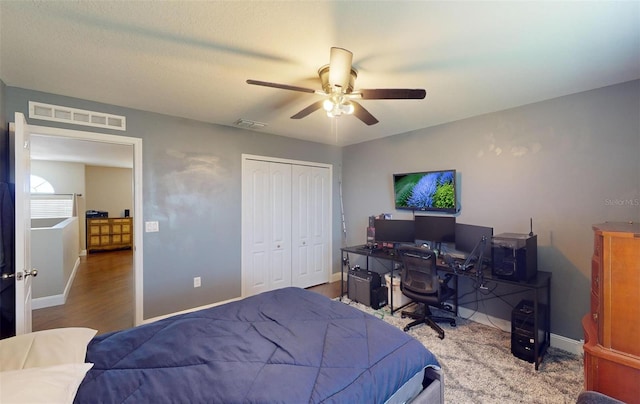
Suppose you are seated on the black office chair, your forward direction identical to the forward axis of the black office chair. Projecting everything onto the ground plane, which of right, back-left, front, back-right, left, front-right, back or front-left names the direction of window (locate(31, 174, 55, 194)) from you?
back-left

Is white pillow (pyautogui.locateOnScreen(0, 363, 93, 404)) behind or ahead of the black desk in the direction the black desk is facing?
ahead

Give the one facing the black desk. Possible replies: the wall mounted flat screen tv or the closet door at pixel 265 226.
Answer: the closet door

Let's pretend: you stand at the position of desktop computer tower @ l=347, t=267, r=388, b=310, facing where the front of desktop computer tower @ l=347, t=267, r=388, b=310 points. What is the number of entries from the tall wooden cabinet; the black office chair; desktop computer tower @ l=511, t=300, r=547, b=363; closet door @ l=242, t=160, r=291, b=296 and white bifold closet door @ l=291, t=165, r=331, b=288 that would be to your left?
3

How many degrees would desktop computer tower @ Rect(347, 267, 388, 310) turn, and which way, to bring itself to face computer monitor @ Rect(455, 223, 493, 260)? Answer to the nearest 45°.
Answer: approximately 135° to its left

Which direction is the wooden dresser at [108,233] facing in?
toward the camera

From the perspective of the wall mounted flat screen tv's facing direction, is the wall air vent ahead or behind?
ahead

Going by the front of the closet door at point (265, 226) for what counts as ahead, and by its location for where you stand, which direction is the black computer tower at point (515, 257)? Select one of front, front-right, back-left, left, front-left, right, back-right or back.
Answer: front

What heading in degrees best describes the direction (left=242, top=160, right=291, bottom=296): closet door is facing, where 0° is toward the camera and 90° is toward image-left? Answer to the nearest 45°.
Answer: approximately 315°

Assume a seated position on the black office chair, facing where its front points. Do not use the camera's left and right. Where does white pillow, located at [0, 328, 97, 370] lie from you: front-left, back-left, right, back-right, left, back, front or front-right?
back

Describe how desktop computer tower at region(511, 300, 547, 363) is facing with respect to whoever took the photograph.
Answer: facing the viewer and to the left of the viewer

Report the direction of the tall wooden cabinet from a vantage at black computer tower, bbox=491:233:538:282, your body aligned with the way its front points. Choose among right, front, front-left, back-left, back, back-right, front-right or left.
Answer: left

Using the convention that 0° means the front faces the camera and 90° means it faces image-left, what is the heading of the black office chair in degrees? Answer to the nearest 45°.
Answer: approximately 225°

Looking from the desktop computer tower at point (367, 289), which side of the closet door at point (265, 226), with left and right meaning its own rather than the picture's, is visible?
front

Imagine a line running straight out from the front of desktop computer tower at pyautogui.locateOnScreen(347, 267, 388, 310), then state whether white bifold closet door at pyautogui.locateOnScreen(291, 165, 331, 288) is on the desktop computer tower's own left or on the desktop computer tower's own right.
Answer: on the desktop computer tower's own right
